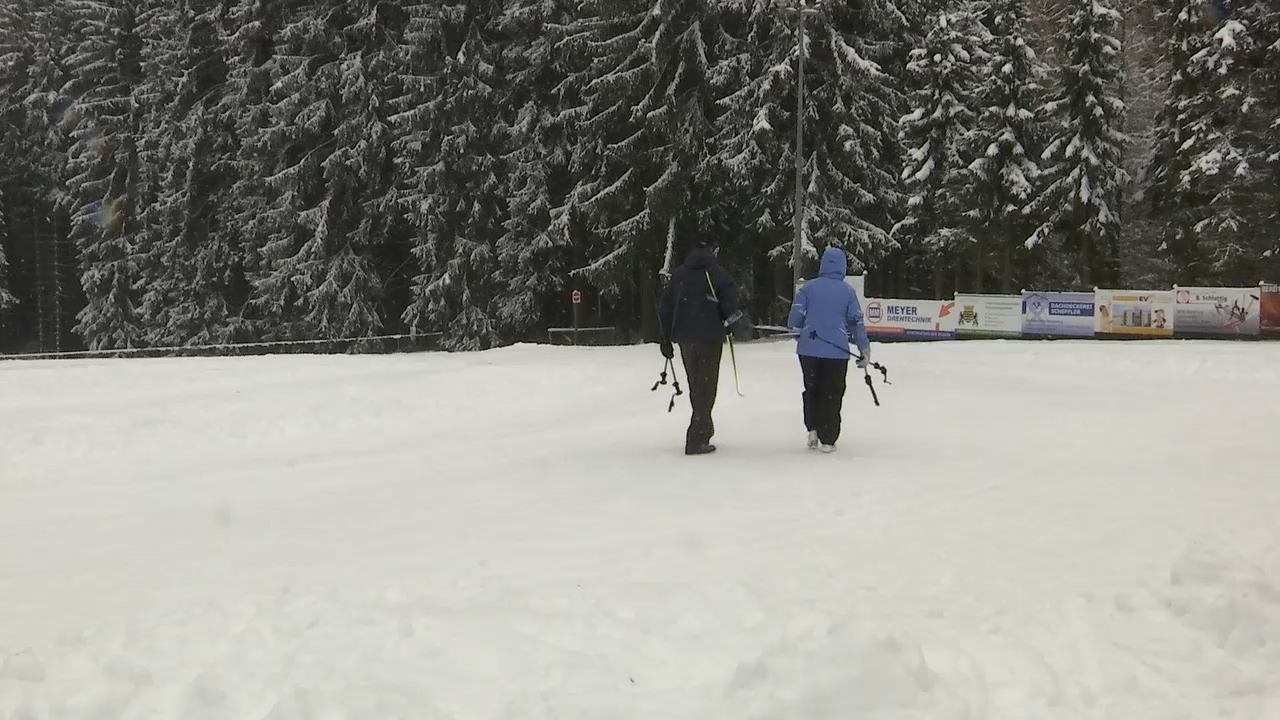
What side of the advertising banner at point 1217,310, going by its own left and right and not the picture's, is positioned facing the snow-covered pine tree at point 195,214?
right

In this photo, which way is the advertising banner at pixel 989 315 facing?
toward the camera

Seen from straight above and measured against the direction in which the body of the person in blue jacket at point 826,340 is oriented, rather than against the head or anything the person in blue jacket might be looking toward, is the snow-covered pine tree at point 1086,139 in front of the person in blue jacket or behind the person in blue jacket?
in front

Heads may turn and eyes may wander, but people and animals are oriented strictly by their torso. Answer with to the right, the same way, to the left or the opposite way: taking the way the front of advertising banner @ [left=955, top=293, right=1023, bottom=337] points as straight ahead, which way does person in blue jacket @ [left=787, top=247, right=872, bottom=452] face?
the opposite way

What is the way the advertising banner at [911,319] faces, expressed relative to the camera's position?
facing the viewer

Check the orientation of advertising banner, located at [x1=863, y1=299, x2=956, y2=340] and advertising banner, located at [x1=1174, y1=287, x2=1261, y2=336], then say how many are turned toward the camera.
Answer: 2

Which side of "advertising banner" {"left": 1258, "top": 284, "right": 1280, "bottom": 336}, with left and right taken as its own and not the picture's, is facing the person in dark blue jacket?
front

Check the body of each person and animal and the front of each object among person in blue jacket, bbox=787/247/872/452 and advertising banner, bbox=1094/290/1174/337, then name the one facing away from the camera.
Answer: the person in blue jacket

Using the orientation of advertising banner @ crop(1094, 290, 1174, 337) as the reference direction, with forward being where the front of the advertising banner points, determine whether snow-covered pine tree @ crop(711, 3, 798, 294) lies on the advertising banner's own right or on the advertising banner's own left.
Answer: on the advertising banner's own right

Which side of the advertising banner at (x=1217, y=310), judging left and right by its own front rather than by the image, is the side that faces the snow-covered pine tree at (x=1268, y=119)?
back

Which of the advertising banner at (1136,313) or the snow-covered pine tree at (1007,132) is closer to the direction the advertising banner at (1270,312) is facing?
the advertising banner

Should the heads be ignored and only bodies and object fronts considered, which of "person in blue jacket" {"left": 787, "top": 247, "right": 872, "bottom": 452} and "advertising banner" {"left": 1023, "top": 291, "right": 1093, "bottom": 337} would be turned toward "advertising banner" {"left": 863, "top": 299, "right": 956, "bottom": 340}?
the person in blue jacket

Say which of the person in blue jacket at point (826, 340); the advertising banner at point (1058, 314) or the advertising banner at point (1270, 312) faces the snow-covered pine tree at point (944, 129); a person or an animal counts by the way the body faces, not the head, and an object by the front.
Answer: the person in blue jacket

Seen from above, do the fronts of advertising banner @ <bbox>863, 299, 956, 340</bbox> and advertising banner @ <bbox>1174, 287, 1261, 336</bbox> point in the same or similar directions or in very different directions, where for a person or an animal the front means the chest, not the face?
same or similar directions

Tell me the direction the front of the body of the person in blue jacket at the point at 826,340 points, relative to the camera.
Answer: away from the camera

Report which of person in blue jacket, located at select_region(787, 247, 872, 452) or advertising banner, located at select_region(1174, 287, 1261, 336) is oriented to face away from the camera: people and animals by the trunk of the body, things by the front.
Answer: the person in blue jacket

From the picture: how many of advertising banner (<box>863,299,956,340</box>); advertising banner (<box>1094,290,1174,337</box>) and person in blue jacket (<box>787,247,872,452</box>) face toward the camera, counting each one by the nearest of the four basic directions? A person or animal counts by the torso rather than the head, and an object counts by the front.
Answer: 2

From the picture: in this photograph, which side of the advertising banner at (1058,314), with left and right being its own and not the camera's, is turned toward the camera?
front
